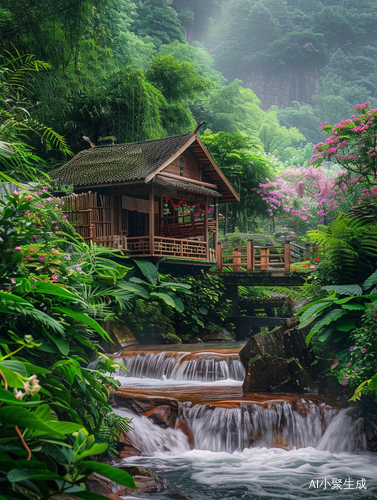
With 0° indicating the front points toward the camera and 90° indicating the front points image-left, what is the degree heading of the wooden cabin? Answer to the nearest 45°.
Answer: approximately 315°

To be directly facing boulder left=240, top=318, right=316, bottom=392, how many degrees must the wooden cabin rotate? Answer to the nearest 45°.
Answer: approximately 45° to its right

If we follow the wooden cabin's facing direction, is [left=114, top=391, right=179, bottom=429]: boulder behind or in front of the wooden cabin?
in front

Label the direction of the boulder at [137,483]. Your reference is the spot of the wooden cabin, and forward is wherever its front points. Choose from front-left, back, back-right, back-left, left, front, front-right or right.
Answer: front-right

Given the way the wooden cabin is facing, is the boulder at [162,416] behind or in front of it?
in front

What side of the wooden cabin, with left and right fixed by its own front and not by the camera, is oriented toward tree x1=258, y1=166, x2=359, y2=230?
left

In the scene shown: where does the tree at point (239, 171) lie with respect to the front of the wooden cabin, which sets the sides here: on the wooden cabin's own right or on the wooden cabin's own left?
on the wooden cabin's own left

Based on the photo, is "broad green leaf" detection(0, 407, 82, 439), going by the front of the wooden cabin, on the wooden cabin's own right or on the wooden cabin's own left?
on the wooden cabin's own right

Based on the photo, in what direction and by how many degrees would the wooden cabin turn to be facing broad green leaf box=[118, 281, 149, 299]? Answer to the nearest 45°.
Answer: approximately 45° to its right
